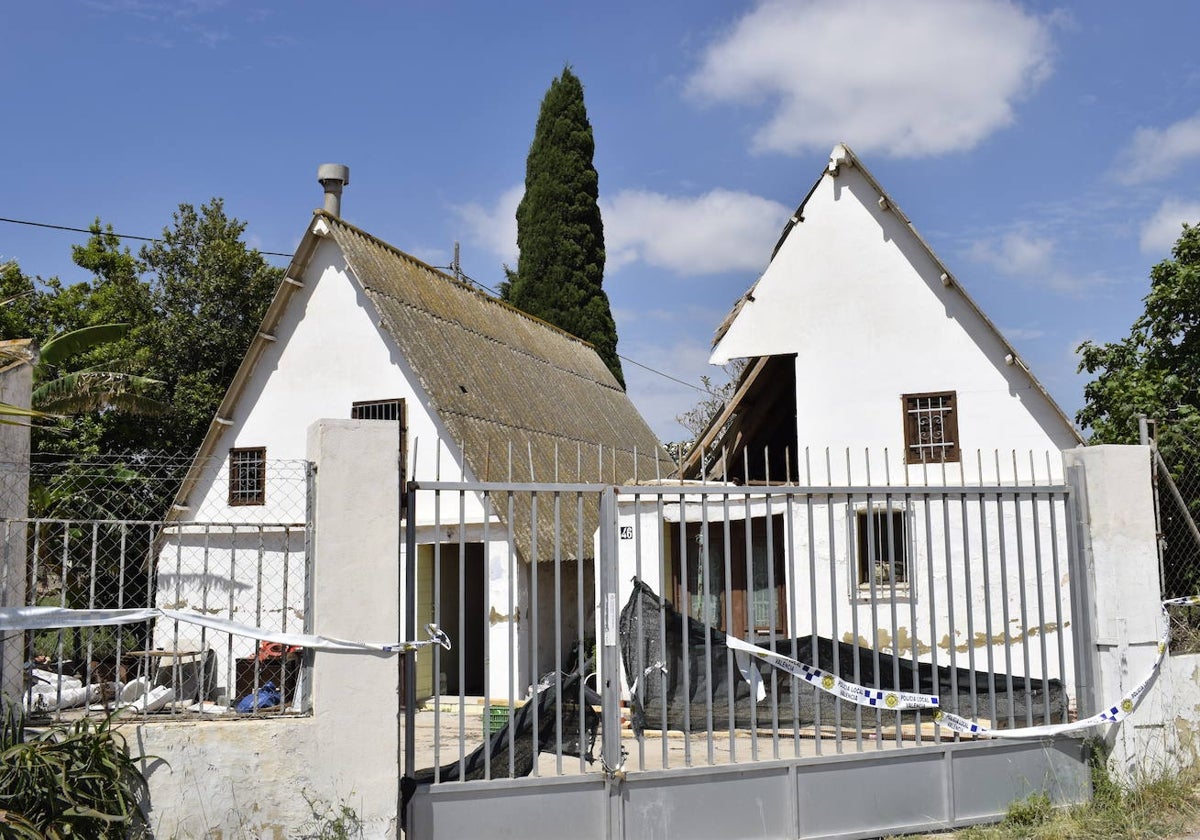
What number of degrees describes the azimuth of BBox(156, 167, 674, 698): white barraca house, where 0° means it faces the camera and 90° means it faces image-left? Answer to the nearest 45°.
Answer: approximately 45°

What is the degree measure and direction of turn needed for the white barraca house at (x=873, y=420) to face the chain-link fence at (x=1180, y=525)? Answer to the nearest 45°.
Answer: approximately 45° to its left

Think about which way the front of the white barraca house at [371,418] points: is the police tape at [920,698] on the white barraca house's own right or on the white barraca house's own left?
on the white barraca house's own left

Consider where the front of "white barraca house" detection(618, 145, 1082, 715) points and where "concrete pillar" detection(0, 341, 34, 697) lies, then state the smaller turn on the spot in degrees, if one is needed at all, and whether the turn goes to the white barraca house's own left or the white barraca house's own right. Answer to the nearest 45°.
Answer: approximately 45° to the white barraca house's own right

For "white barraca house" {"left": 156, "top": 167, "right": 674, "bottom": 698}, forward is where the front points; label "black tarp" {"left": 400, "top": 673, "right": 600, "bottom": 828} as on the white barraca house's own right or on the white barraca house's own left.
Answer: on the white barraca house's own left

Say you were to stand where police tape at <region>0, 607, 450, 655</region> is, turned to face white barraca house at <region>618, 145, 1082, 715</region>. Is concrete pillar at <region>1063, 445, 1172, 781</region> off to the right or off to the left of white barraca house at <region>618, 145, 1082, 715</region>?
right

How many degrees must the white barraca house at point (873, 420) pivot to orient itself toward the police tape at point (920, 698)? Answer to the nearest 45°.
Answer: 0° — it already faces it

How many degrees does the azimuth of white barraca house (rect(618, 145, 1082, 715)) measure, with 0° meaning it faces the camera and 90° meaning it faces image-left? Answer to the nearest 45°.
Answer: approximately 0°

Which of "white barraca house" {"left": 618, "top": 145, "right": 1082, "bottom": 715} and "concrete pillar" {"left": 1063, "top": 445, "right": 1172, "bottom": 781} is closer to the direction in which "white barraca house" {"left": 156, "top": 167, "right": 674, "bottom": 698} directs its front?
the concrete pillar
